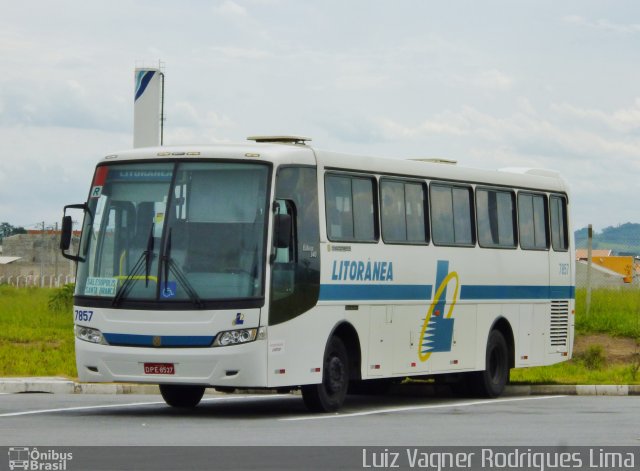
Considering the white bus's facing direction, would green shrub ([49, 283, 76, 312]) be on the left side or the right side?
on its right

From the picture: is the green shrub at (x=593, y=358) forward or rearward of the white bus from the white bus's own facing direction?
rearward

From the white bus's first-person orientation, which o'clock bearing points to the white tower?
The white tower is roughly at 4 o'clock from the white bus.

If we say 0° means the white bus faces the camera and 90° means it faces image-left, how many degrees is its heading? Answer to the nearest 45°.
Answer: approximately 45°
